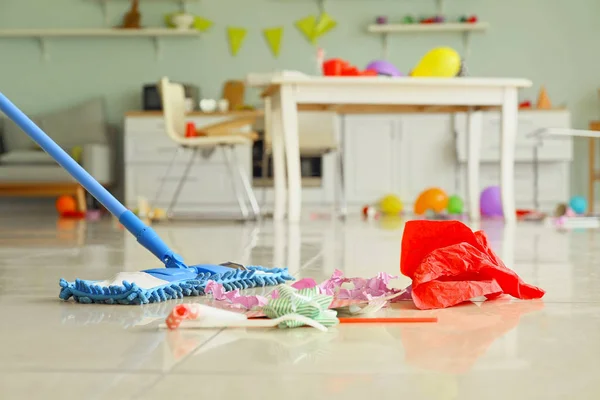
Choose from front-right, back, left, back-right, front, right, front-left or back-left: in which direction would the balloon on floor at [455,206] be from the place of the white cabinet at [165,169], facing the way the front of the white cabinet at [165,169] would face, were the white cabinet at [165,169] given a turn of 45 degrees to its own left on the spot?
front

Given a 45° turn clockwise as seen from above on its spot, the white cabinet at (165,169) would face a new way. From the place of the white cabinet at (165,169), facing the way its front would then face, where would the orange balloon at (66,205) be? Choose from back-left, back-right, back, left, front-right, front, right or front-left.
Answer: front

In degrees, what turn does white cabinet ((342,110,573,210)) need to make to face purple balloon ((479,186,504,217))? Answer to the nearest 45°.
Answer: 0° — it already faces it

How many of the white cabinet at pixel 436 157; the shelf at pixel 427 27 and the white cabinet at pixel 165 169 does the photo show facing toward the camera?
3

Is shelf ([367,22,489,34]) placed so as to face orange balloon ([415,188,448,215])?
yes

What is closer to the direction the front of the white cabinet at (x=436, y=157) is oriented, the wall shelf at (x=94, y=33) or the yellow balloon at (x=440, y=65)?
the yellow balloon

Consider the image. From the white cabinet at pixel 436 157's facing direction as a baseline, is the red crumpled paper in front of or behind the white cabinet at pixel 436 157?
in front

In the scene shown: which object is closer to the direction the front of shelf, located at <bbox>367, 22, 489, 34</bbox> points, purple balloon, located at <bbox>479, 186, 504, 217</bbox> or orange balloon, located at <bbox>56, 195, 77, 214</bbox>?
the purple balloon

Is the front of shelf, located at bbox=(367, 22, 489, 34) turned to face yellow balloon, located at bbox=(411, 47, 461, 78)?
yes

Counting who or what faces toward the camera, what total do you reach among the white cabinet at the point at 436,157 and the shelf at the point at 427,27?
2

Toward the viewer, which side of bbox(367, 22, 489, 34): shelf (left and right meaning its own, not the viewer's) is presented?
front
